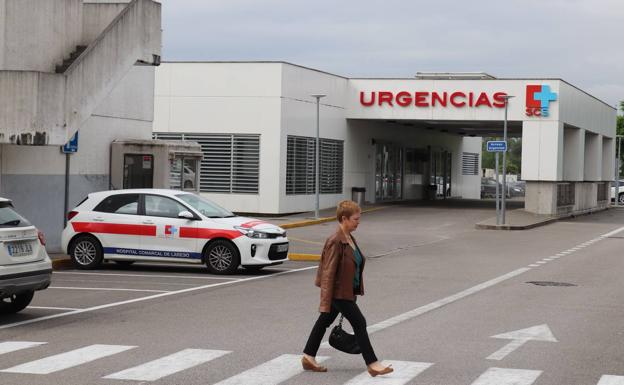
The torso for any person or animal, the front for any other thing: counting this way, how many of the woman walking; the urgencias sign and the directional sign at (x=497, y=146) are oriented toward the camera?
2

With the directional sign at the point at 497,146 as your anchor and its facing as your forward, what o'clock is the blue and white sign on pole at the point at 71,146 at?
the blue and white sign on pole at the point at 71,146 is roughly at 1 o'clock from the directional sign at the point at 497,146.

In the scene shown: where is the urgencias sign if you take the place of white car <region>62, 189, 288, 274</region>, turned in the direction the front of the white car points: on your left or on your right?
on your left

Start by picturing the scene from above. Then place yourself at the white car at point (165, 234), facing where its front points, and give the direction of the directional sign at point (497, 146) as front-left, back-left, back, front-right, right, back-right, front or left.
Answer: left

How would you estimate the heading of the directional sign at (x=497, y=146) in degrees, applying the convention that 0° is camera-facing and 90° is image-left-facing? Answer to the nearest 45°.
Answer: approximately 0°

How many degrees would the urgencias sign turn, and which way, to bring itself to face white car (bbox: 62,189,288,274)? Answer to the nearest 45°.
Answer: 0° — it already faces it
